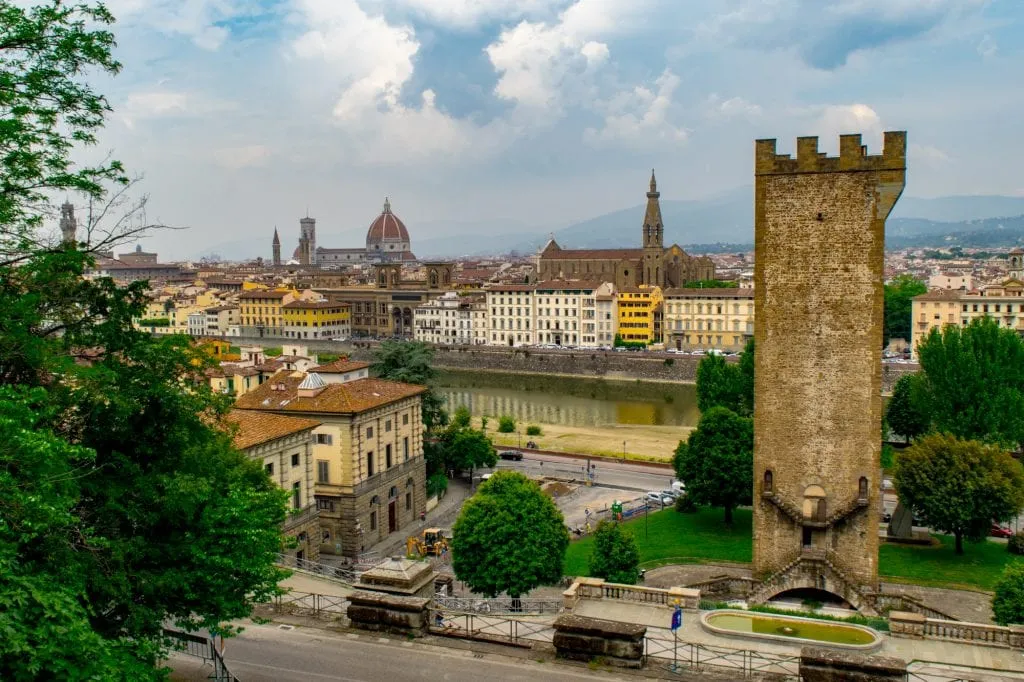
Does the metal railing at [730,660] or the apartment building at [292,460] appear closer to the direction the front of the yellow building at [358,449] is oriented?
the metal railing

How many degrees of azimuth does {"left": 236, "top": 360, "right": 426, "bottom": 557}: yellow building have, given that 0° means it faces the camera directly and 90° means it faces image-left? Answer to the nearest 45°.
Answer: approximately 315°
